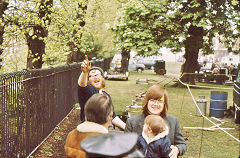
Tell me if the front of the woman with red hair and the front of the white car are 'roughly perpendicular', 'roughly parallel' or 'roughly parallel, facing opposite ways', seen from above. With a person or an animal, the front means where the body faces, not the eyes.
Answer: roughly perpendicular

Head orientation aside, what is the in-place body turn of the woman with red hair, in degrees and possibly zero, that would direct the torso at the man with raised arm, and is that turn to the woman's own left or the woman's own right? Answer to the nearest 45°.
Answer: approximately 135° to the woman's own right

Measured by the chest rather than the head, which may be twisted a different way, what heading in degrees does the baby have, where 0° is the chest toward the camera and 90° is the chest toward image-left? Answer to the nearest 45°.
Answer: approximately 45°

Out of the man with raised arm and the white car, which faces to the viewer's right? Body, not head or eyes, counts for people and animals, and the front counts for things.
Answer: the white car

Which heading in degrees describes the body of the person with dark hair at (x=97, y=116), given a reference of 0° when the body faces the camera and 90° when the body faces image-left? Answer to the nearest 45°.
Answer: approximately 225°

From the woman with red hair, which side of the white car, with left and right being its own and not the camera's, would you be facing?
right

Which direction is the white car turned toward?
to the viewer's right
